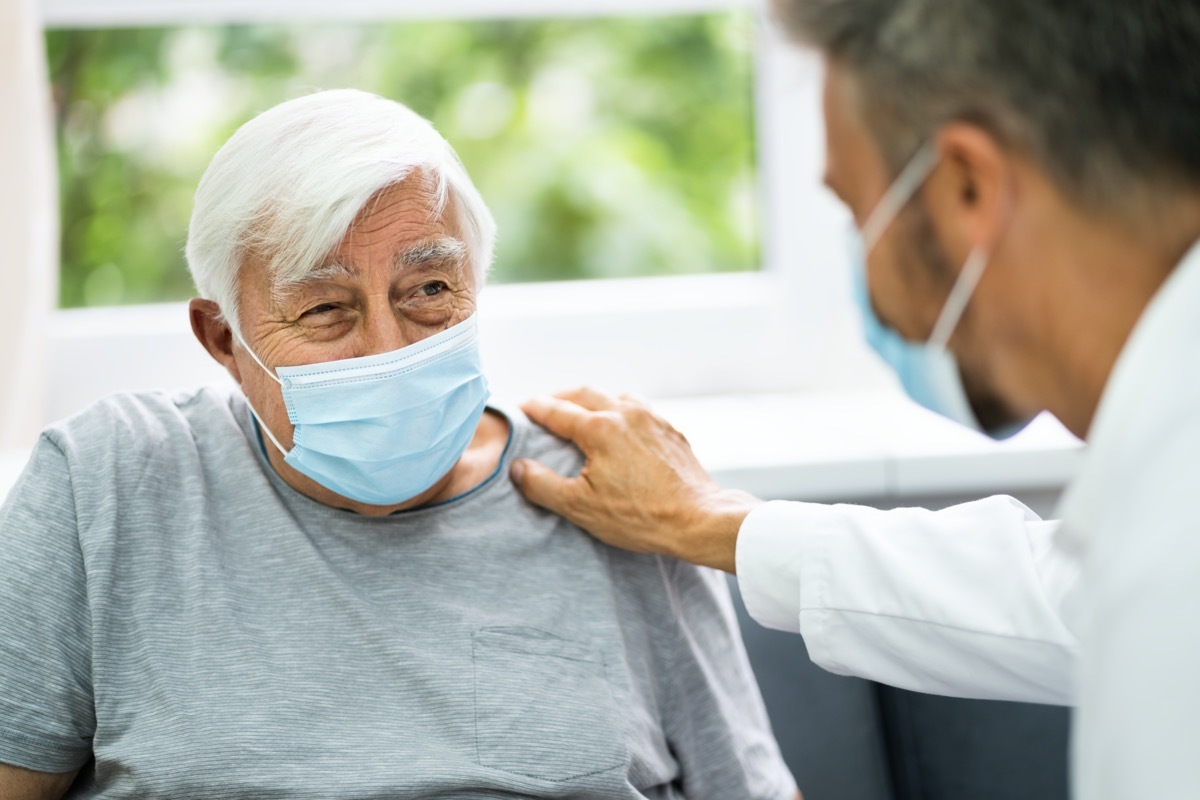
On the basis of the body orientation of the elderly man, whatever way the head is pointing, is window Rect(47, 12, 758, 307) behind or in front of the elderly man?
behind

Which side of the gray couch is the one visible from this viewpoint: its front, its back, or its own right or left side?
front

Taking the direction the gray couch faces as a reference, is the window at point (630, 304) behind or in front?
behind

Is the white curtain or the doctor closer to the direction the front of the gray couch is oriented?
the doctor

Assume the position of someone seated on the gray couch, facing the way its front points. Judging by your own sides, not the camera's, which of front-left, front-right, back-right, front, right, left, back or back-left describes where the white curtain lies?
right

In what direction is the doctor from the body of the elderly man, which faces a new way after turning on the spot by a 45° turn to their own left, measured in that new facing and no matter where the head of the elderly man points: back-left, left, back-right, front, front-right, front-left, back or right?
front

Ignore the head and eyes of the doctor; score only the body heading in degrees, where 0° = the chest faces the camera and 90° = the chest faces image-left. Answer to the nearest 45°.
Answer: approximately 135°

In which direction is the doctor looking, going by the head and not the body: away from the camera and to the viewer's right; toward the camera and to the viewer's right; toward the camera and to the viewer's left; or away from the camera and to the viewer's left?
away from the camera and to the viewer's left

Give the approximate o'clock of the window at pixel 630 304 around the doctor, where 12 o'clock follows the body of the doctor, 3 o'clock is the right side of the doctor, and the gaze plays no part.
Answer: The window is roughly at 1 o'clock from the doctor.

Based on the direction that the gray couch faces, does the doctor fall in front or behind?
in front

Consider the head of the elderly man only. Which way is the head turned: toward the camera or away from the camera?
toward the camera

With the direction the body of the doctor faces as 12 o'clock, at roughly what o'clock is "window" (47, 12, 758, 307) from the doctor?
The window is roughly at 1 o'clock from the doctor.
